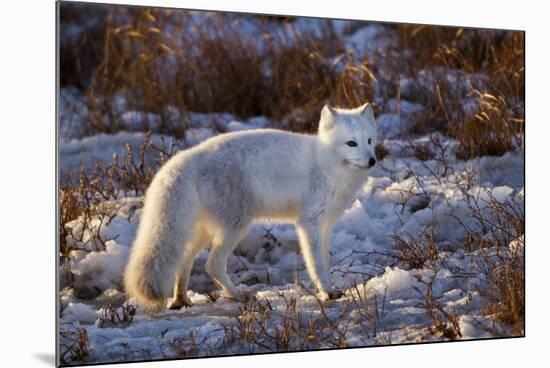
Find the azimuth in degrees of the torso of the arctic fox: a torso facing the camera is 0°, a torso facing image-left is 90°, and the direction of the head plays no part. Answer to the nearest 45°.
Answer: approximately 270°
